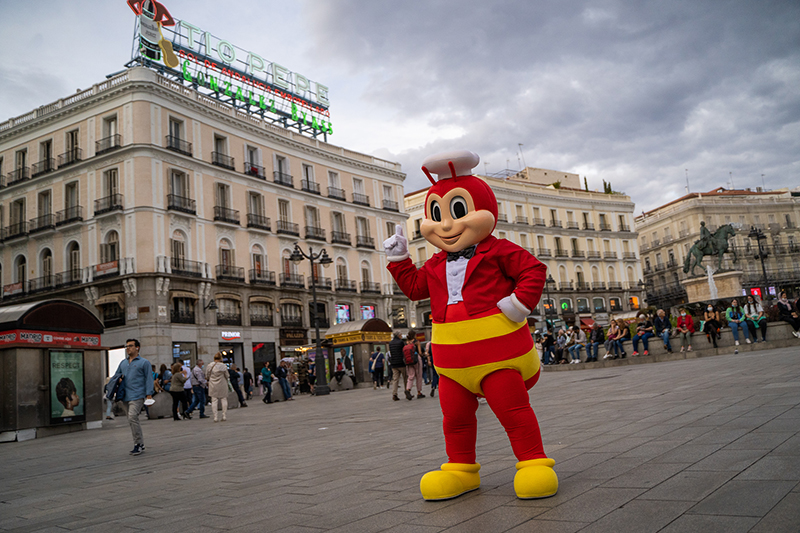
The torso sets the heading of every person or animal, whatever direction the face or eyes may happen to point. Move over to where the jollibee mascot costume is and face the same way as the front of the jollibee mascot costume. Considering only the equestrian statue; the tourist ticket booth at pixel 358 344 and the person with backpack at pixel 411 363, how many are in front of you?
0

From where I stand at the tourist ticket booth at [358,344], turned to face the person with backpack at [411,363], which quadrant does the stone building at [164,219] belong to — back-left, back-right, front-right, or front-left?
back-right

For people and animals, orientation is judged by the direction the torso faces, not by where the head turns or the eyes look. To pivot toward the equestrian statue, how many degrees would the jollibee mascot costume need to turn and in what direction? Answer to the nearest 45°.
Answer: approximately 180°

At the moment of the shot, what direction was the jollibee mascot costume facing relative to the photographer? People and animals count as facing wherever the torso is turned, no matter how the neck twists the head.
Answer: facing the viewer and to the left of the viewer

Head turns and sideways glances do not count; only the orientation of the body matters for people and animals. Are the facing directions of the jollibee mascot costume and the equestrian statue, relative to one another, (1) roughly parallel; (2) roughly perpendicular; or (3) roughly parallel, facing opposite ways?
roughly perpendicular

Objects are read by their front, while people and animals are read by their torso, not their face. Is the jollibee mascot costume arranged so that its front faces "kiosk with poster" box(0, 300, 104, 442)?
no
